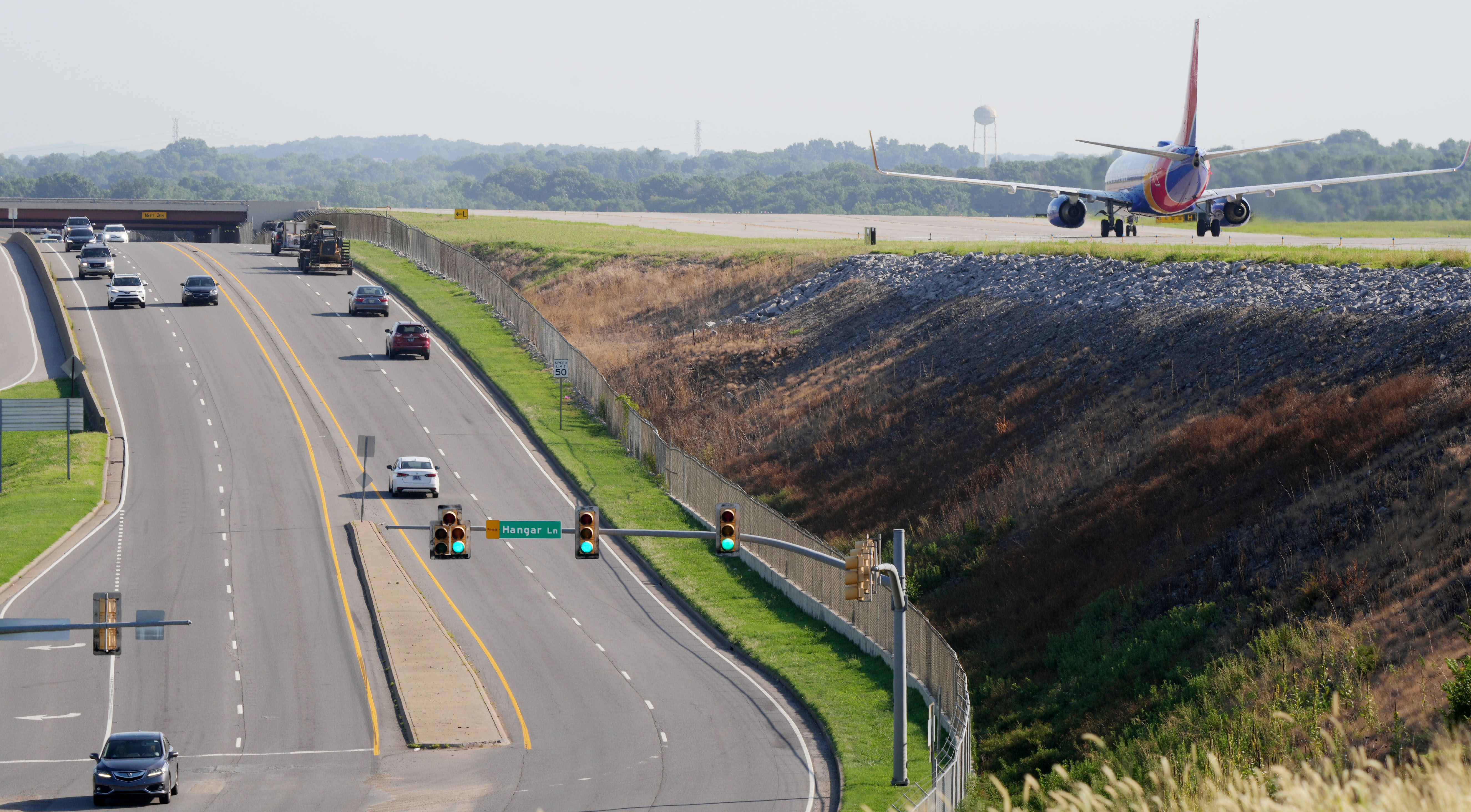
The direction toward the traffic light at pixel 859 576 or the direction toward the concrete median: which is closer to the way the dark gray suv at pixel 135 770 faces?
the traffic light

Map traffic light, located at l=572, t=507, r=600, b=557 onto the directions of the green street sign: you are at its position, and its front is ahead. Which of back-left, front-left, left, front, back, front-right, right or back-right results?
front-left

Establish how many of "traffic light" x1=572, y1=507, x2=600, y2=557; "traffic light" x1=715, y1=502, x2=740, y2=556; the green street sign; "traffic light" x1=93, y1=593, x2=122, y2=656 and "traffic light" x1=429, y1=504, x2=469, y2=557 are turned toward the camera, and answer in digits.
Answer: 4

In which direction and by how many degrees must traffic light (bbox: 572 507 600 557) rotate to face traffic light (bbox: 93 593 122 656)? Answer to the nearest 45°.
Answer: approximately 90° to its right

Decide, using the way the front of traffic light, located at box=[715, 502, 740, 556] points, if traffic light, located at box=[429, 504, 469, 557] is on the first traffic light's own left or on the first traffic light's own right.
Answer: on the first traffic light's own right

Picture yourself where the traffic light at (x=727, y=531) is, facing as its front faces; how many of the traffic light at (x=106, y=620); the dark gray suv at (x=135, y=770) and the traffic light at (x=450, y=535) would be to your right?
3

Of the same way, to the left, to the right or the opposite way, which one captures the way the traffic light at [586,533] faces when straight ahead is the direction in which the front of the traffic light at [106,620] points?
the opposite way

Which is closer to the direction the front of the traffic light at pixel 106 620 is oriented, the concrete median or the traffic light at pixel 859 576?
the concrete median
